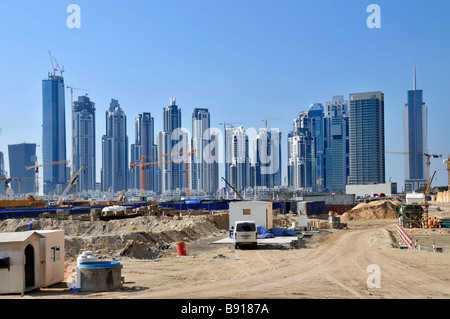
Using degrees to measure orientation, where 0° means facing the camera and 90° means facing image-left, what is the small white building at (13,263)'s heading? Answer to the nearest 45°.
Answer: approximately 315°

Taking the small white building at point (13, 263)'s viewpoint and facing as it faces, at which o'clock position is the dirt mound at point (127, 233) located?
The dirt mound is roughly at 8 o'clock from the small white building.

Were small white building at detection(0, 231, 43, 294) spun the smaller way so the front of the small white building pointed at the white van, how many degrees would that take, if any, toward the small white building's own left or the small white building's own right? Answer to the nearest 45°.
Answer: approximately 90° to the small white building's own left
